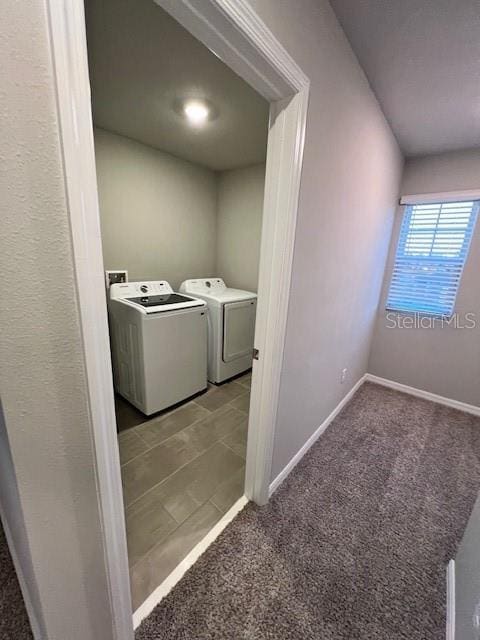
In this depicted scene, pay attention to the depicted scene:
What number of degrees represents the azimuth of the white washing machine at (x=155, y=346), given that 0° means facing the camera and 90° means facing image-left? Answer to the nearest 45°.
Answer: approximately 315°

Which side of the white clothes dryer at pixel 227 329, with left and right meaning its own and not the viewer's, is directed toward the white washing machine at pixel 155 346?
right

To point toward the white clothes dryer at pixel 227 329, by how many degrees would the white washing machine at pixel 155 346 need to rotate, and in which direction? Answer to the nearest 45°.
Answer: approximately 90° to its left
